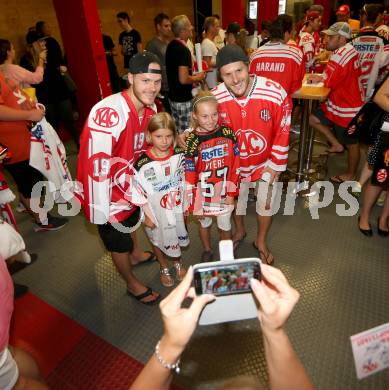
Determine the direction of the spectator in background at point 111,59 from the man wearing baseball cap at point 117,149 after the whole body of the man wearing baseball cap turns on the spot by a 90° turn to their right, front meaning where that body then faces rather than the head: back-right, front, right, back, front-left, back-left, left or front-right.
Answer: back-right

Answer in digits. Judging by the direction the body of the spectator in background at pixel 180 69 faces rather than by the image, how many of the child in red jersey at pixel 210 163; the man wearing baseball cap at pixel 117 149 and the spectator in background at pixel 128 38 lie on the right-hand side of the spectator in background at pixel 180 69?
2

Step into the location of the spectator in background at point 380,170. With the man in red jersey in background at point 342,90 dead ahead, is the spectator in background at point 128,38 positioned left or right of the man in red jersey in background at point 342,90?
left

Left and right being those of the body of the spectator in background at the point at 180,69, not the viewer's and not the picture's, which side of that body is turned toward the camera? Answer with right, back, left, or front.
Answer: right

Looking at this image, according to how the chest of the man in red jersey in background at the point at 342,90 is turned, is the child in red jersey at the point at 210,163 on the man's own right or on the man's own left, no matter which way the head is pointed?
on the man's own left

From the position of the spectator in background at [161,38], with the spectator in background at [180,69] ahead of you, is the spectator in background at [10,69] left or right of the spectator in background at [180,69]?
right
